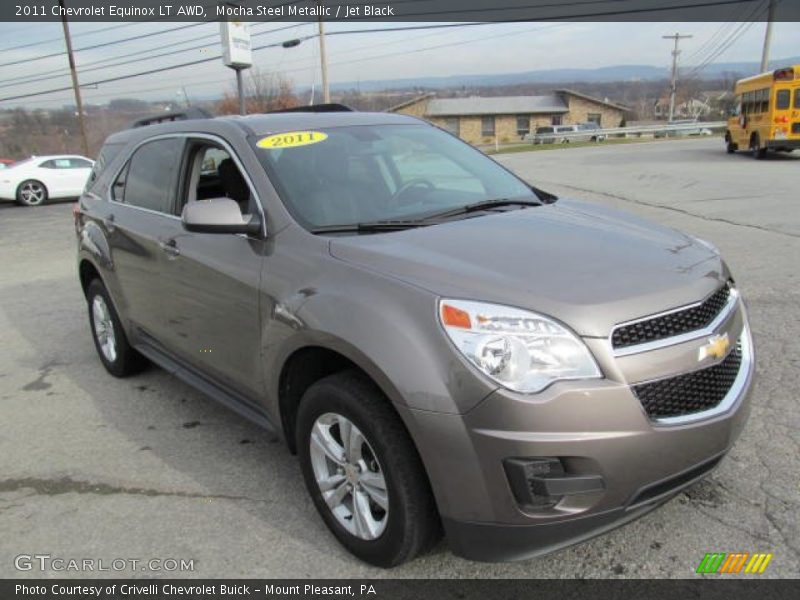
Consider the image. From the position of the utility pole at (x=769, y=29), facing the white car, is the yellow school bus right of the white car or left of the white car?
left

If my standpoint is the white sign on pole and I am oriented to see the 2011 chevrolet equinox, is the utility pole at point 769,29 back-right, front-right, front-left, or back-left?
back-left

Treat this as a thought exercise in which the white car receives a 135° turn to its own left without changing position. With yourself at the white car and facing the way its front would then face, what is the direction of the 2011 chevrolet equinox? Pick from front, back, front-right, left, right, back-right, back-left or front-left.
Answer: back-left

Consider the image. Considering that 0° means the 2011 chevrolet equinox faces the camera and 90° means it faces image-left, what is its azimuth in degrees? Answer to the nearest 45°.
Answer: approximately 315°

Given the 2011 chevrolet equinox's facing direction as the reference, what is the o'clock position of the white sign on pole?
The white sign on pole is roughly at 7 o'clock from the 2011 chevrolet equinox.

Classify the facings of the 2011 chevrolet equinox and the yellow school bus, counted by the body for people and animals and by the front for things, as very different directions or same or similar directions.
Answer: very different directions

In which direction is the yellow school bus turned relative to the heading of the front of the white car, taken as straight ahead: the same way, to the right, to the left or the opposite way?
to the left
